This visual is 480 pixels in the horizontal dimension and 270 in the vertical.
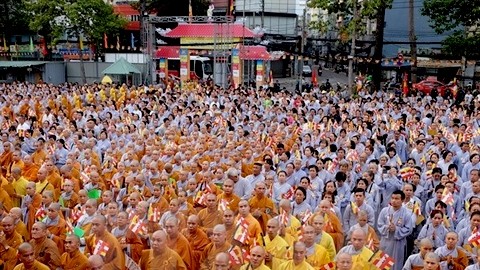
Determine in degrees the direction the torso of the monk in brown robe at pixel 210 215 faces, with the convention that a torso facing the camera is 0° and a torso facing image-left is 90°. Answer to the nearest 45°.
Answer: approximately 0°

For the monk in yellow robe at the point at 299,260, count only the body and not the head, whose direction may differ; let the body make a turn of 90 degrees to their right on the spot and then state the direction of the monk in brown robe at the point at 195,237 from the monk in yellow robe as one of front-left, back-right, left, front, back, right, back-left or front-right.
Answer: front-right

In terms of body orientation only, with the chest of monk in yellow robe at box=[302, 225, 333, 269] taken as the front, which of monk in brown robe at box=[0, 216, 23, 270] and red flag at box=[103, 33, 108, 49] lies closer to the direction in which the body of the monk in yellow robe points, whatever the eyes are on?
the monk in brown robe

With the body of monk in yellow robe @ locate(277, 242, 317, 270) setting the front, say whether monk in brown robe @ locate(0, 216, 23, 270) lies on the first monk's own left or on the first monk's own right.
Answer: on the first monk's own right

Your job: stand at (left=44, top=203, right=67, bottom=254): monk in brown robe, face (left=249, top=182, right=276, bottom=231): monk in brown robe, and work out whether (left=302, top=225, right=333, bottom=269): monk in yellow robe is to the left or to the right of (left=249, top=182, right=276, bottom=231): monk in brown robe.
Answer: right

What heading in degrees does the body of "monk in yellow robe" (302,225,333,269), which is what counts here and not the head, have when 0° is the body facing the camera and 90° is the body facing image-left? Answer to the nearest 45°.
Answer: approximately 45°

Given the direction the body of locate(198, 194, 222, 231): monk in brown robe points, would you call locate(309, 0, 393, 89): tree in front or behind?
behind

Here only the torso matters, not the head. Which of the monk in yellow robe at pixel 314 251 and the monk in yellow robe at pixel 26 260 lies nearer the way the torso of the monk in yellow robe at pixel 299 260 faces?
the monk in yellow robe at pixel 26 260

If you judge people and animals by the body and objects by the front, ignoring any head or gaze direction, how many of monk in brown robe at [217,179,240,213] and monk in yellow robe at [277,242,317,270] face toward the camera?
2

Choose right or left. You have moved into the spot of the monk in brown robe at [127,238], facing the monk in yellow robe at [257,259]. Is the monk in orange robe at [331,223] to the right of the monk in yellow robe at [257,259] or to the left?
left
